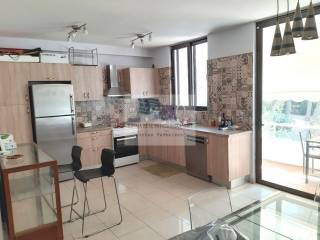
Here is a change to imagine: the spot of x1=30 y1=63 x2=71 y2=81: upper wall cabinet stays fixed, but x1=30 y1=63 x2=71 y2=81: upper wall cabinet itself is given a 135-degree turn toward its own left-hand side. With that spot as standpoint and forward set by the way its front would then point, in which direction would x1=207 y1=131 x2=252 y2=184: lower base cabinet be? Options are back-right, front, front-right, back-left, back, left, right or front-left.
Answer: right

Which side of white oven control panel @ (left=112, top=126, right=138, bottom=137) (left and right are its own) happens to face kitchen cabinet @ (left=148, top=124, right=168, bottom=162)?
left

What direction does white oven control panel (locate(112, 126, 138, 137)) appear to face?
toward the camera

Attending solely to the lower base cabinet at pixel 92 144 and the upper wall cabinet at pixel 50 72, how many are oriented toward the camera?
2

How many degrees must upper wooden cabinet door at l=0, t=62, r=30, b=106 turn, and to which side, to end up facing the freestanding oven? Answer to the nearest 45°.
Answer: approximately 90° to its left

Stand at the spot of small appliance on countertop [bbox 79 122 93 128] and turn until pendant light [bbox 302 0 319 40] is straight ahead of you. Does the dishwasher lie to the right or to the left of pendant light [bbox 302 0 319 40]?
left

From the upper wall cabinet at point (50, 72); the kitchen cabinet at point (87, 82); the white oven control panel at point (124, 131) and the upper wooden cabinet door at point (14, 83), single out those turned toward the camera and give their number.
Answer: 4

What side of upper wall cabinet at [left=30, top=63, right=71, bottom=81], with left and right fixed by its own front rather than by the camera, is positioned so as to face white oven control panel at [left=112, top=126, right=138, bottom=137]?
left

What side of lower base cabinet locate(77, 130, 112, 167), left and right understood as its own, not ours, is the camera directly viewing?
front

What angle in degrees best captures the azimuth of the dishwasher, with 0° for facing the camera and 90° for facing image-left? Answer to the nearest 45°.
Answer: approximately 45°

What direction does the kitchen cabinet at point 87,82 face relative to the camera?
toward the camera

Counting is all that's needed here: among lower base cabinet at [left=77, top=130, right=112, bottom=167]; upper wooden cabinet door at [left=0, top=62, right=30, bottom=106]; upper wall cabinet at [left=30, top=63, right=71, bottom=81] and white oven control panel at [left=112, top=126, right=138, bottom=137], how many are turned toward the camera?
4

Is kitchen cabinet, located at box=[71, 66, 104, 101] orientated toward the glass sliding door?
no
